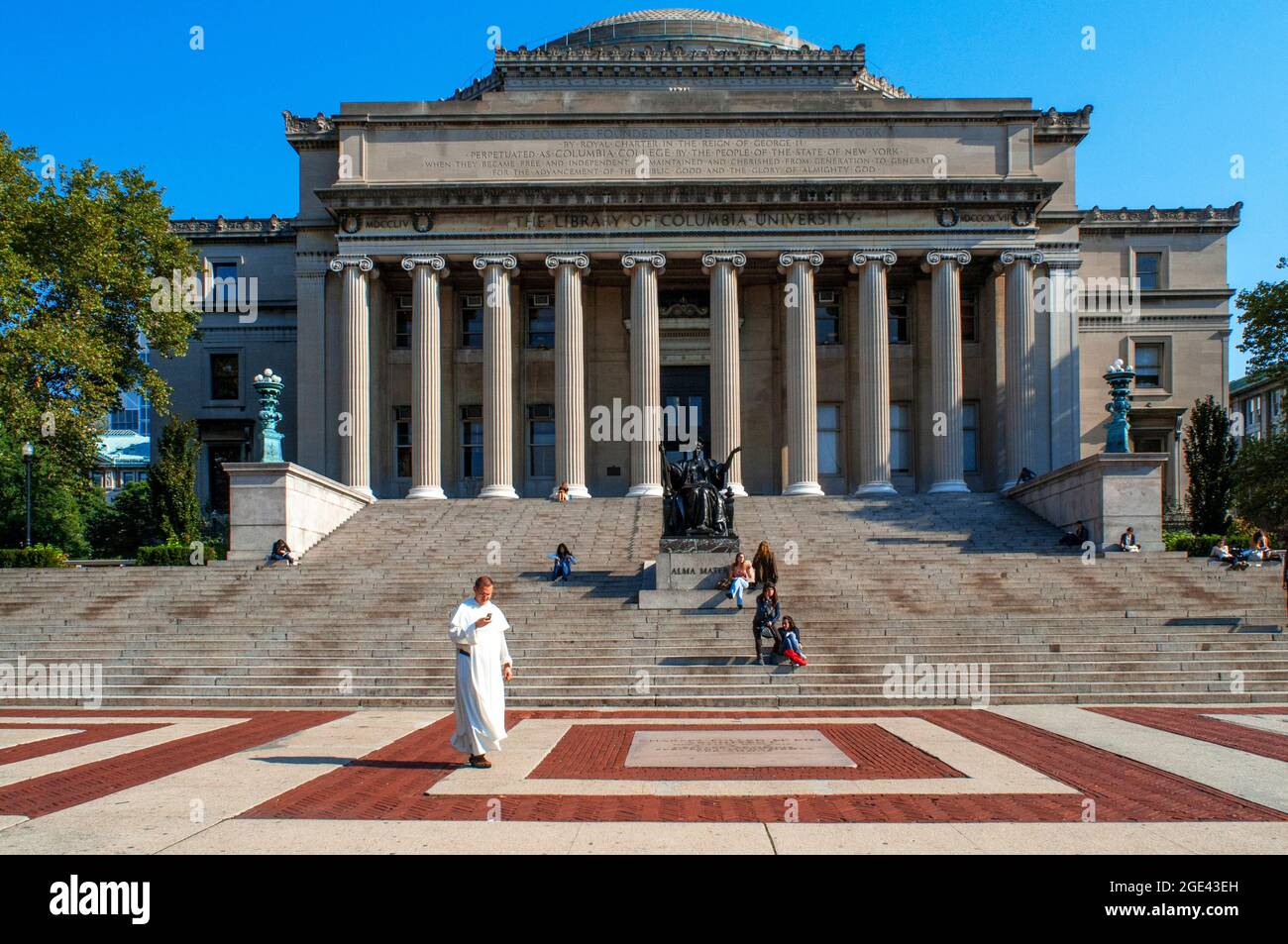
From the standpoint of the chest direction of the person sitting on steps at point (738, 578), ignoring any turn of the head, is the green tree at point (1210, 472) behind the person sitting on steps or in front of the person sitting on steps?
behind

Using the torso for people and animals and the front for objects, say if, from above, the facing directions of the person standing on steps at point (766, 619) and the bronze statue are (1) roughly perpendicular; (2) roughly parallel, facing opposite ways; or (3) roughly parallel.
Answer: roughly parallel

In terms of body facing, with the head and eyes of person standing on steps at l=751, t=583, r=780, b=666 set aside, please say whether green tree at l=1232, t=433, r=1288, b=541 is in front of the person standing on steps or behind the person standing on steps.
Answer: behind

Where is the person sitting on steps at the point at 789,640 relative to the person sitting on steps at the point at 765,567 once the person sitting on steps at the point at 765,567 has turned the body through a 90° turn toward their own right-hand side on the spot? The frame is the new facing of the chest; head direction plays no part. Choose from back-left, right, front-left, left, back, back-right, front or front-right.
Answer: right

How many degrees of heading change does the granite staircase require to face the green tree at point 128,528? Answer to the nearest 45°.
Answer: approximately 135° to its right

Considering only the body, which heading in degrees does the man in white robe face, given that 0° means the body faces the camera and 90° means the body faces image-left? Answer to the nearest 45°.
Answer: approximately 315°

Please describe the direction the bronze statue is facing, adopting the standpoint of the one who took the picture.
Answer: facing the viewer

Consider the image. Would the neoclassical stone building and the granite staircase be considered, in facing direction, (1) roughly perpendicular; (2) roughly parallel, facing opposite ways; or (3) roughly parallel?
roughly parallel
